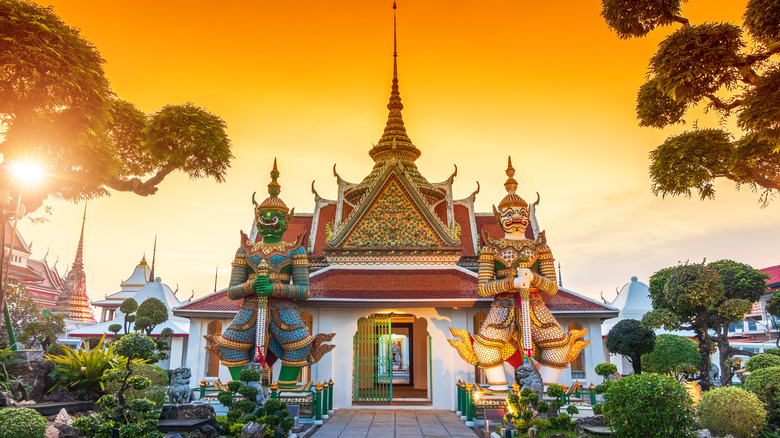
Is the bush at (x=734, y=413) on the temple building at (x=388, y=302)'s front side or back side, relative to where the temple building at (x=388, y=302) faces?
on the front side

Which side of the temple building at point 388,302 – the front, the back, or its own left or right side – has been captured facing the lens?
front

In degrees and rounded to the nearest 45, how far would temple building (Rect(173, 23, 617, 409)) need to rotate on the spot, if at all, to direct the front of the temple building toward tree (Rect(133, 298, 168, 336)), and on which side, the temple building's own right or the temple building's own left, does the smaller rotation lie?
approximately 90° to the temple building's own right

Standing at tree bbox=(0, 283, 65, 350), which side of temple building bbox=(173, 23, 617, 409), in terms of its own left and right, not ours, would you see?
right

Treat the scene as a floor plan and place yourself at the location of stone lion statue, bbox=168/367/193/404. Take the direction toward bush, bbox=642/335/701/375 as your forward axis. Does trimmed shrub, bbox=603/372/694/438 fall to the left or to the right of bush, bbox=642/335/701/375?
right

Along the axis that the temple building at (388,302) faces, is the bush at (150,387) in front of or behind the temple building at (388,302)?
in front

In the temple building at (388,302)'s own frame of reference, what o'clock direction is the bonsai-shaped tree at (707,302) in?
The bonsai-shaped tree is roughly at 10 o'clock from the temple building.

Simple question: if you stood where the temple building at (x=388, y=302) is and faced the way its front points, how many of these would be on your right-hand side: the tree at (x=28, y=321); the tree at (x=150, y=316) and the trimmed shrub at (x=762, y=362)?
2

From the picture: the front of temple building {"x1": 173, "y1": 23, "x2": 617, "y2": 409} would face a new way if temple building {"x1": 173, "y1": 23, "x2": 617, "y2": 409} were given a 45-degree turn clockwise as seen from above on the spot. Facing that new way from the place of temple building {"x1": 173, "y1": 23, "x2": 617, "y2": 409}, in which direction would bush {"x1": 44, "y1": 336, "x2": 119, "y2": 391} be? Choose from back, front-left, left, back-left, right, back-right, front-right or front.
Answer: front

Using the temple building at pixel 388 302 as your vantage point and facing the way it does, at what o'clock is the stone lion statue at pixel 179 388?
The stone lion statue is roughly at 1 o'clock from the temple building.

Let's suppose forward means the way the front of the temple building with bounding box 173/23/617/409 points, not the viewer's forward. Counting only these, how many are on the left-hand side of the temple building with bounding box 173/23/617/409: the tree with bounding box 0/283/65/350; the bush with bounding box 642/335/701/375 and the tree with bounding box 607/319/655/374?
2

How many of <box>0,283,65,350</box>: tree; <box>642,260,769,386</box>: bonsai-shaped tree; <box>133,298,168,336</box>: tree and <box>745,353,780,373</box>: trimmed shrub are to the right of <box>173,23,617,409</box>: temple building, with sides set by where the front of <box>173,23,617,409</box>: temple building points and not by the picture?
2

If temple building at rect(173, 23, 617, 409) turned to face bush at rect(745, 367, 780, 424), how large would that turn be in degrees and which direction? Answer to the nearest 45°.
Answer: approximately 45° to its left

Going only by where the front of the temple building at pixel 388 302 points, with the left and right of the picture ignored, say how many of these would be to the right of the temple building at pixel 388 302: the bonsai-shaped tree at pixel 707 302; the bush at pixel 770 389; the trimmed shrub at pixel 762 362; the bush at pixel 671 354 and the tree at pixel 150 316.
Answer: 1

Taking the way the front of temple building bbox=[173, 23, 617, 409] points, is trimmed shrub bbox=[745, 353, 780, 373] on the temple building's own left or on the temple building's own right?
on the temple building's own left

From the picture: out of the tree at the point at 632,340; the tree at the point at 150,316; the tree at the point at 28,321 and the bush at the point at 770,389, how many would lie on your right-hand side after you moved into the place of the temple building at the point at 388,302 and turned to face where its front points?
2

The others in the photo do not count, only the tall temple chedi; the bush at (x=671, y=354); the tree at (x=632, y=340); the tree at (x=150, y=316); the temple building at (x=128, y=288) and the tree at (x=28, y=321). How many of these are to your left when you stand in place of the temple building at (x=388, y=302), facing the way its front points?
2

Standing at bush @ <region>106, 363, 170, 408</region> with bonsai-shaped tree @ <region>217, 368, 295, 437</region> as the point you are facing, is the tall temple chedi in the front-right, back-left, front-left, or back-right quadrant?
back-left

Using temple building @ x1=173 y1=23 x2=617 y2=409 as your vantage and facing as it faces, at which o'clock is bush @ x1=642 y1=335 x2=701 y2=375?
The bush is roughly at 9 o'clock from the temple building.
